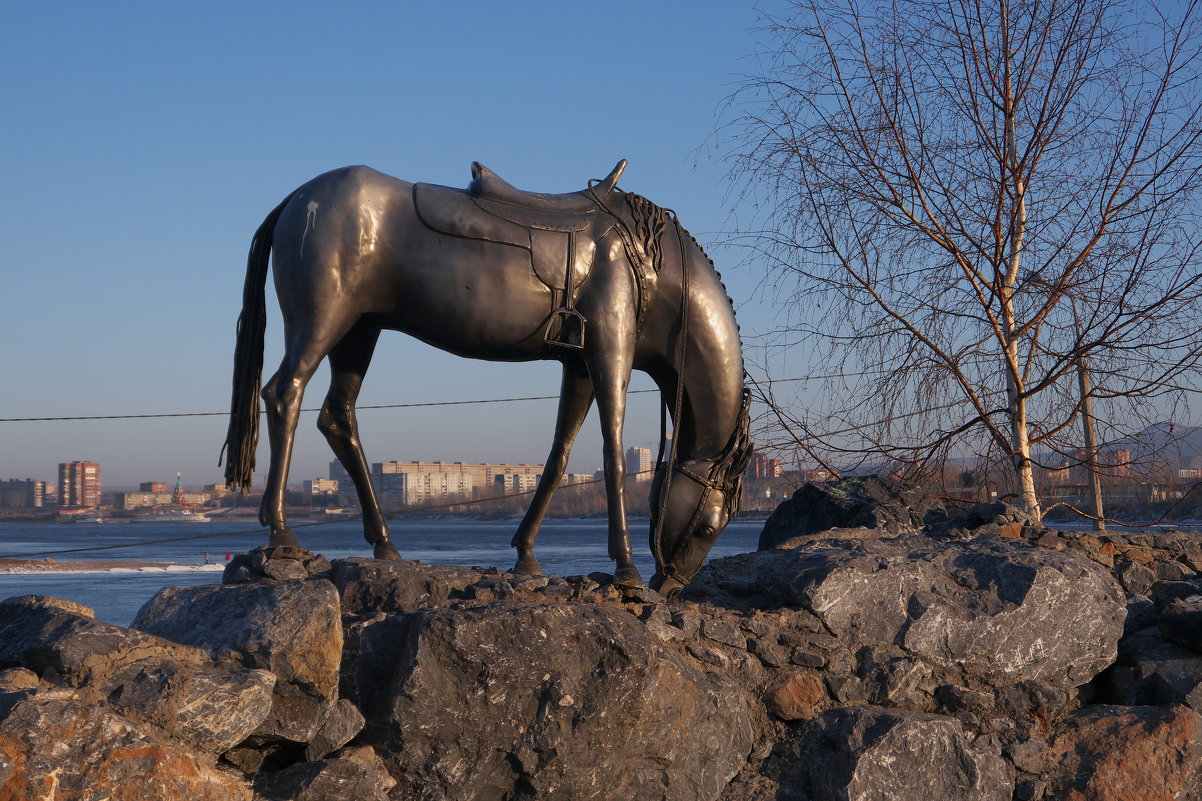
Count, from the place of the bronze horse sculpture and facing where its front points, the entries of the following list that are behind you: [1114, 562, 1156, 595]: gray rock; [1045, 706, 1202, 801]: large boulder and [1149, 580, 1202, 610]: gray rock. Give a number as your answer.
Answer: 0

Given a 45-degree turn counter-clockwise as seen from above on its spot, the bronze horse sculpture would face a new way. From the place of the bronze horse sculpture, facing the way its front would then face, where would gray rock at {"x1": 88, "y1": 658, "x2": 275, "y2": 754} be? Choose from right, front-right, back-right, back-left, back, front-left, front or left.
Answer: back

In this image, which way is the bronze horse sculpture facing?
to the viewer's right

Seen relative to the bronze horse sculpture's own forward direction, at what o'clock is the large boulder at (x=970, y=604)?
The large boulder is roughly at 12 o'clock from the bronze horse sculpture.

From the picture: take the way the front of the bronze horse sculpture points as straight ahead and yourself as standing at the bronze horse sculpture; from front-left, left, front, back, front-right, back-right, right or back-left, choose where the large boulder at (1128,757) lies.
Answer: front

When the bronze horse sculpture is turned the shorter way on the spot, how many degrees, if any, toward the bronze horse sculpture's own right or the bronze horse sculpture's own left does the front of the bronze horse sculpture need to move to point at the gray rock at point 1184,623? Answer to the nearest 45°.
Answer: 0° — it already faces it

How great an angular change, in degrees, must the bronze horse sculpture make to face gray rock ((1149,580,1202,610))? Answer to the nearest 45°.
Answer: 0° — it already faces it

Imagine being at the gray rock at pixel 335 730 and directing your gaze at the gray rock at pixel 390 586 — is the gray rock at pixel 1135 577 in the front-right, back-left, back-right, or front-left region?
front-right

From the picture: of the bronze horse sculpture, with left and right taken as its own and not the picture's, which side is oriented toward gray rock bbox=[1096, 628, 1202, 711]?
front

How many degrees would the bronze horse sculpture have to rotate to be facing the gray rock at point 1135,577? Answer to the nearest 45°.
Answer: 0° — it already faces it

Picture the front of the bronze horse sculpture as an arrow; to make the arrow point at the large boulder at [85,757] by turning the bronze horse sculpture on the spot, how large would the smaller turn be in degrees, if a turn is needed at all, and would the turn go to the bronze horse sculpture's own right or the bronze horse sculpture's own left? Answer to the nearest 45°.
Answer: approximately 135° to the bronze horse sculpture's own right

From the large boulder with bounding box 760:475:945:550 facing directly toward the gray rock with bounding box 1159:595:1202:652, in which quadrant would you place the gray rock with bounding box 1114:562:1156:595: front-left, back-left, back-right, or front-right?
front-left
